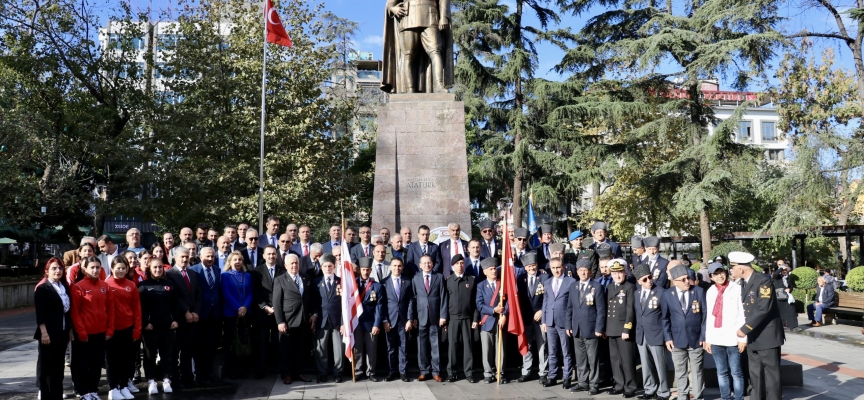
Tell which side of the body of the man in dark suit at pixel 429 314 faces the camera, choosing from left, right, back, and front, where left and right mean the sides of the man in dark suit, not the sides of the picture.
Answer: front

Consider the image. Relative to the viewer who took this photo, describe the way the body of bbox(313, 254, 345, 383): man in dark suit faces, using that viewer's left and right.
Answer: facing the viewer

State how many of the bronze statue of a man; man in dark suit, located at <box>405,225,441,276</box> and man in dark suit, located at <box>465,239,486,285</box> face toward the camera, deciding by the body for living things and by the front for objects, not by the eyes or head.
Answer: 3

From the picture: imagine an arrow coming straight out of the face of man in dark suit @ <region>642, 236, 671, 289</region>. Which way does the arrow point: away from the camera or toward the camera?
toward the camera

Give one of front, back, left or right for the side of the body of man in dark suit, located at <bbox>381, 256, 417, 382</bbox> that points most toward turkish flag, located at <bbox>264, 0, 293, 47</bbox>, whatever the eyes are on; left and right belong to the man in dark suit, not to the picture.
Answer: back

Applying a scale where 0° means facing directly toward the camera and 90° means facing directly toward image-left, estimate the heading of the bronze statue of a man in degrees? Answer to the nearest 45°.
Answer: approximately 0°

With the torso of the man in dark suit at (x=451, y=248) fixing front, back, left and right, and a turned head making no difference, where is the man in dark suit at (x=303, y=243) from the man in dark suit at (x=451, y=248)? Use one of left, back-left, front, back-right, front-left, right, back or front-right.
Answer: right

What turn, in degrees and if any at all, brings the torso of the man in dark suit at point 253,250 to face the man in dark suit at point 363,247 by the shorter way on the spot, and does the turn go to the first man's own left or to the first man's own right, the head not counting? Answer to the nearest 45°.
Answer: approximately 90° to the first man's own left

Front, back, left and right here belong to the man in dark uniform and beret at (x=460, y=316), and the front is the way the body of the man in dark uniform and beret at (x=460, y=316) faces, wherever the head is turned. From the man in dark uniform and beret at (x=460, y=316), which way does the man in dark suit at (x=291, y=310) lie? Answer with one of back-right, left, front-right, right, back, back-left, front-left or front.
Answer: right

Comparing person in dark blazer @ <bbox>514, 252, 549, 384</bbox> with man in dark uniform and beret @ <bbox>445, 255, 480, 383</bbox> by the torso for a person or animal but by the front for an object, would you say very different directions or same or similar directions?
same or similar directions

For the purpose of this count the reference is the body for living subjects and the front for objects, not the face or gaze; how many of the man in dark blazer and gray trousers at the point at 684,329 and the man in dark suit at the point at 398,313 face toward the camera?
2

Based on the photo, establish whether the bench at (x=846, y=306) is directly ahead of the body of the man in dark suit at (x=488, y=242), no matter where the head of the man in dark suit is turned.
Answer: no

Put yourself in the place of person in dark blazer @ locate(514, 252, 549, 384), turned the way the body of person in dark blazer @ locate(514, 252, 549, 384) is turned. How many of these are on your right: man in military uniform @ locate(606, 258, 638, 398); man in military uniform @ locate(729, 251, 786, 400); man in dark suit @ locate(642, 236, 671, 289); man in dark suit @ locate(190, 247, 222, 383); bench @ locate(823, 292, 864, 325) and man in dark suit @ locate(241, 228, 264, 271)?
2

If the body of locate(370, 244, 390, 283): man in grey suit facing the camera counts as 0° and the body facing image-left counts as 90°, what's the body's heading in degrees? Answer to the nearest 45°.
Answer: approximately 0°

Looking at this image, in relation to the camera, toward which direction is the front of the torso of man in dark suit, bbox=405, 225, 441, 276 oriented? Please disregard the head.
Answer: toward the camera

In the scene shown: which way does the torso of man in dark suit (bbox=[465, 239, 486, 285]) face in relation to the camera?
toward the camera

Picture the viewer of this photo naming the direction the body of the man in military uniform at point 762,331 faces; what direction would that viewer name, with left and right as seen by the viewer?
facing the viewer and to the left of the viewer

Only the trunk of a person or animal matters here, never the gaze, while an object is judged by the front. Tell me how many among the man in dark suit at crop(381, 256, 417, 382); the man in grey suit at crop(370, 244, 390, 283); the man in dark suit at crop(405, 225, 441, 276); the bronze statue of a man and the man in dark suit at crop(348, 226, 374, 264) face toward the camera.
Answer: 5
